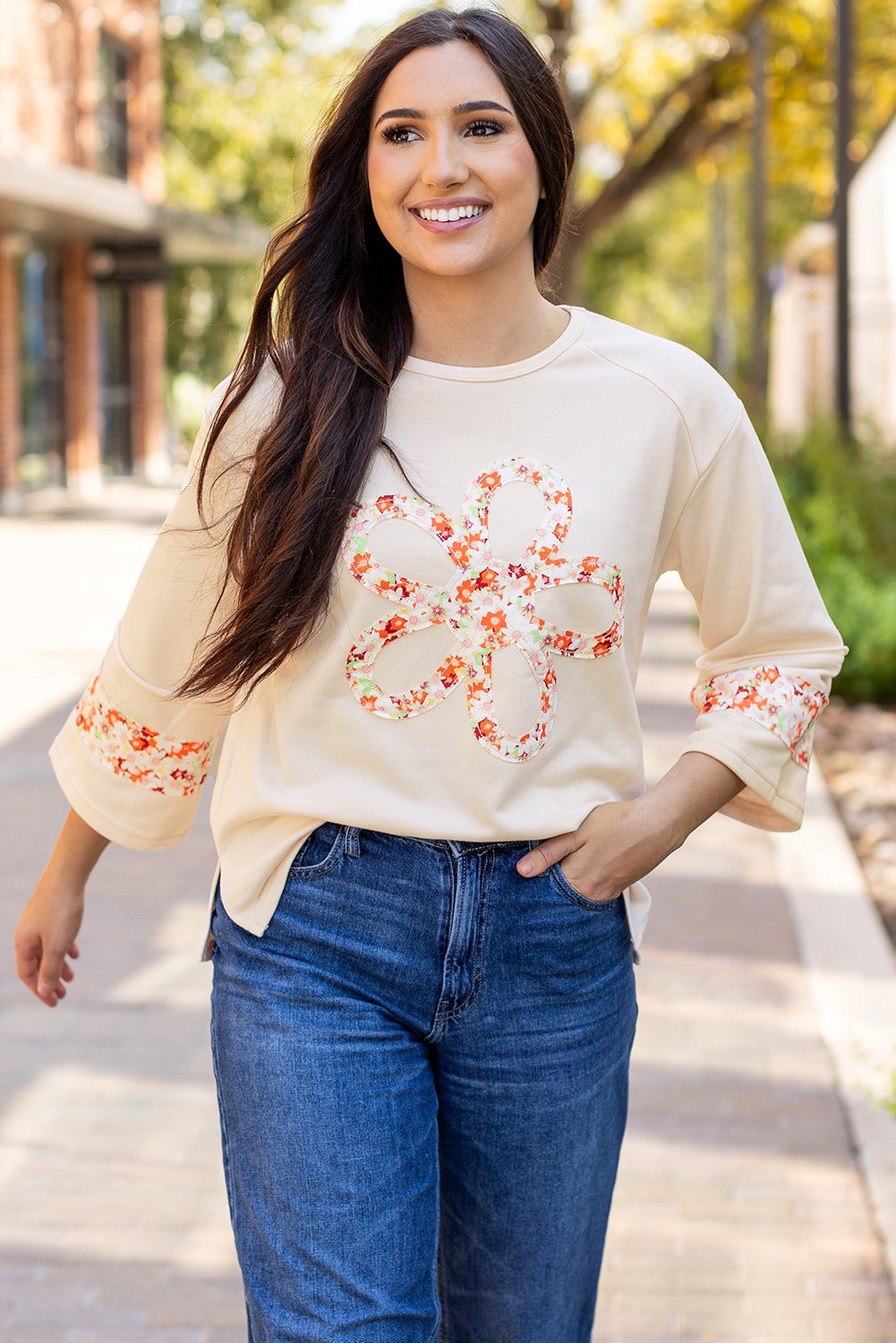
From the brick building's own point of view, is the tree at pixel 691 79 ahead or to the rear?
ahead

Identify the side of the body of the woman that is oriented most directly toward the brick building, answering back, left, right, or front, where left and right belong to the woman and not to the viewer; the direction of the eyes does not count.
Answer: back

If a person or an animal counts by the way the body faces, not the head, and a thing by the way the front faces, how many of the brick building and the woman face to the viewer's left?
0

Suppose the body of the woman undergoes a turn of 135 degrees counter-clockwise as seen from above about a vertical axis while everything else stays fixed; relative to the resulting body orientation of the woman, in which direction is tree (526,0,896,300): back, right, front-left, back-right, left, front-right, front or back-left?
front-left

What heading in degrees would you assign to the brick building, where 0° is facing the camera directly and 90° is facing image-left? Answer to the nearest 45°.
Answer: approximately 315°

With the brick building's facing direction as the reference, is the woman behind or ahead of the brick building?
ahead

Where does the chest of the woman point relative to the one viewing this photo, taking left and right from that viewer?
facing the viewer
